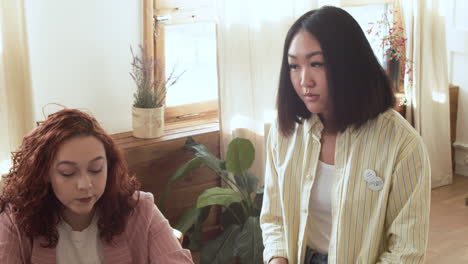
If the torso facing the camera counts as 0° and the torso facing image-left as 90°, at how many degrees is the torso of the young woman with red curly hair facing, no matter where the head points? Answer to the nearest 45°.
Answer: approximately 0°

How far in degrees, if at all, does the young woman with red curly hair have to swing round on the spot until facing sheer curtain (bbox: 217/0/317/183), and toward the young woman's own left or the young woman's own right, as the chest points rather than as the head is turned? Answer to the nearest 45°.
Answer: approximately 135° to the young woman's own left

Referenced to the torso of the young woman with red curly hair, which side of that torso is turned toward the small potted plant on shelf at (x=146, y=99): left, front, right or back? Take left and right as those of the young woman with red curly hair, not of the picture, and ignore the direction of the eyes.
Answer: back

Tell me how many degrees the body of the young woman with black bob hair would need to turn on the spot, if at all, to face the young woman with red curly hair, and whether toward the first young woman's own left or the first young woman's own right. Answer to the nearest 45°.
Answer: approximately 45° to the first young woman's own right

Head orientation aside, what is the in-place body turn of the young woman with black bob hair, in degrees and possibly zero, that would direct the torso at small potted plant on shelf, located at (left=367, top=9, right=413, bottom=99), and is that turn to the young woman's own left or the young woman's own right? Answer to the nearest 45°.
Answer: approximately 135° to the young woman's own right

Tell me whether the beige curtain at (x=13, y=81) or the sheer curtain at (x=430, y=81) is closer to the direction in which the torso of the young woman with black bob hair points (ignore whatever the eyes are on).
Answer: the beige curtain

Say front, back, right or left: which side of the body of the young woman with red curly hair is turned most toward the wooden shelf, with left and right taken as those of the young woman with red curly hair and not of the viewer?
back

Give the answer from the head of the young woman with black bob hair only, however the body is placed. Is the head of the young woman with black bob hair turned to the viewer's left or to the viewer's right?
to the viewer's left

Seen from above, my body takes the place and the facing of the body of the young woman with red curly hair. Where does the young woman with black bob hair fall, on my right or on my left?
on my left

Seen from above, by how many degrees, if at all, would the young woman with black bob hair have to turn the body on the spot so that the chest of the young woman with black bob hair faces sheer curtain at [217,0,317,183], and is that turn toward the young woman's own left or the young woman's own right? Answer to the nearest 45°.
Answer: approximately 135° to the young woman's own right

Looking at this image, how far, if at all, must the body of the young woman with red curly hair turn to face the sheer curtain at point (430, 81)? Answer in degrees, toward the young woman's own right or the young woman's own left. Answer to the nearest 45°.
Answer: approximately 135° to the young woman's own left

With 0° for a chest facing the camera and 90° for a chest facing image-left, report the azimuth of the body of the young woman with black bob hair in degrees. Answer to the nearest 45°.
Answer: approximately 45°

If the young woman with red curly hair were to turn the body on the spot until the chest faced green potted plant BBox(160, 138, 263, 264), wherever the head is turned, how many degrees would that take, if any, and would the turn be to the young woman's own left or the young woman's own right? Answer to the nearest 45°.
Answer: approximately 135° to the young woman's own left

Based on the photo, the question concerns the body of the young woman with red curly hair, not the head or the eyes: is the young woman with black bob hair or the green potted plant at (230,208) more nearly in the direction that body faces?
the young woman with black bob hair

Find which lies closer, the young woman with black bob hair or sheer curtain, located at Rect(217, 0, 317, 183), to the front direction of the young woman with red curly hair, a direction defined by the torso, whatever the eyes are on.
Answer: the young woman with black bob hair
